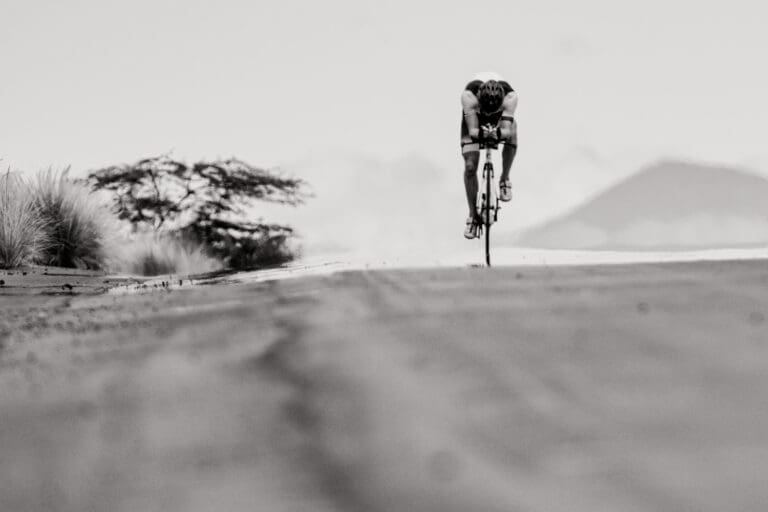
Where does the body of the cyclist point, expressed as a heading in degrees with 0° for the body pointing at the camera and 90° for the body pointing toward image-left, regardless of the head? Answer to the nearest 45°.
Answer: approximately 0°

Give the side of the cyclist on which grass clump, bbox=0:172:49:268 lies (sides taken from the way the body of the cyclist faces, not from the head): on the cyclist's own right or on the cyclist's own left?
on the cyclist's own right

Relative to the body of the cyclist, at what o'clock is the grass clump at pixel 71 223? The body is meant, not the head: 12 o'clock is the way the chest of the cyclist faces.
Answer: The grass clump is roughly at 4 o'clock from the cyclist.

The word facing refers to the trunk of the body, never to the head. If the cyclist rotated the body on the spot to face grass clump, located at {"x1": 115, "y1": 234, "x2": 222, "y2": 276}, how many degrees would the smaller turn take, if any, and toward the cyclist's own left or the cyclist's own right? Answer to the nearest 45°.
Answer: approximately 135° to the cyclist's own right
